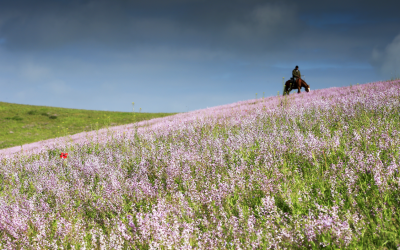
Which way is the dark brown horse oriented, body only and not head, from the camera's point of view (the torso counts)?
to the viewer's right
